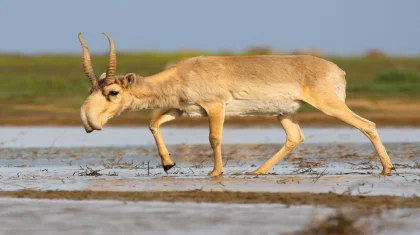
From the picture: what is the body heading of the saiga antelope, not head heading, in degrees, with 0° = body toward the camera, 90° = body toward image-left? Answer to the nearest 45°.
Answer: approximately 90°
